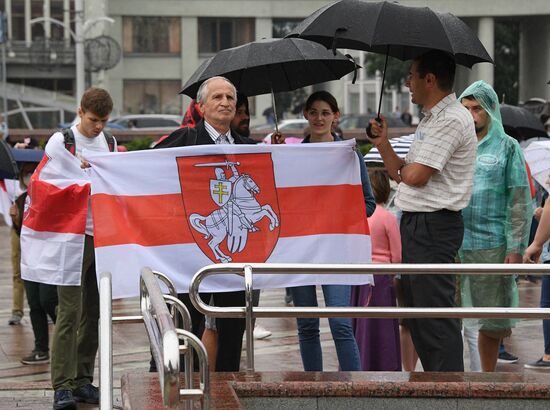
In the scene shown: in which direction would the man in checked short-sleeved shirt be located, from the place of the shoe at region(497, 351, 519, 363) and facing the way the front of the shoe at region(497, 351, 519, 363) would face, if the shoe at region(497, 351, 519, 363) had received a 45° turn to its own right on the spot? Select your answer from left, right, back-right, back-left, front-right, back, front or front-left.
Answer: front-right

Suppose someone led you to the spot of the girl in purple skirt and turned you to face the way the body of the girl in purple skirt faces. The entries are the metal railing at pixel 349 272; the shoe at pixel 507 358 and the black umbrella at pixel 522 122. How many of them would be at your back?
1

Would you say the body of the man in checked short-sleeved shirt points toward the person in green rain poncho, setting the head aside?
no

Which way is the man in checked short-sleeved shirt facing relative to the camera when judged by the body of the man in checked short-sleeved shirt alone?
to the viewer's left

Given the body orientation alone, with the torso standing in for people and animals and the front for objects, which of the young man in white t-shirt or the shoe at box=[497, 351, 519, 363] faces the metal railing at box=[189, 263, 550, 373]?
the young man in white t-shirt

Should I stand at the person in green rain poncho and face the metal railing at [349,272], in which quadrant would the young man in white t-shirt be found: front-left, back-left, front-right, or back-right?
front-right

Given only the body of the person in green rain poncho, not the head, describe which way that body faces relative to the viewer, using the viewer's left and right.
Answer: facing the viewer and to the left of the viewer

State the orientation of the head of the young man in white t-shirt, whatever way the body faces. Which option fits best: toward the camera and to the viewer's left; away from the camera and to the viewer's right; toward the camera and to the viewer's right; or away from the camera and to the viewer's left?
toward the camera and to the viewer's right

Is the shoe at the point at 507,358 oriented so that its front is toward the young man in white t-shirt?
no
